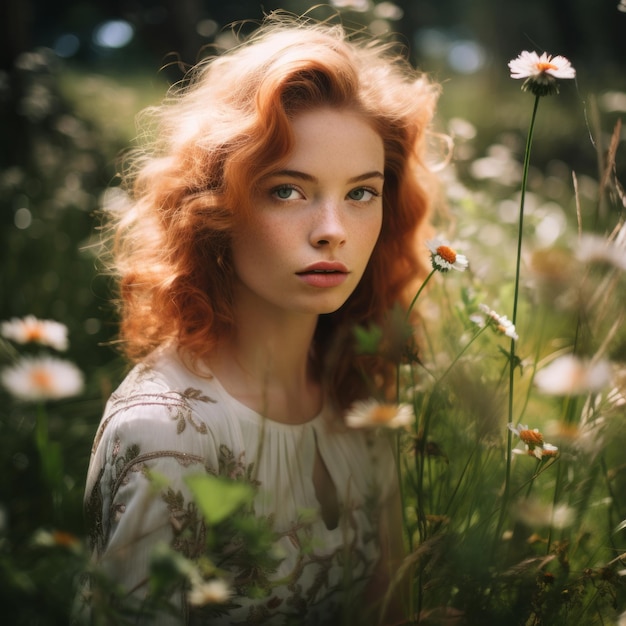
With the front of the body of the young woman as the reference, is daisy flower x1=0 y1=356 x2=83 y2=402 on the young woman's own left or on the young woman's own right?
on the young woman's own right

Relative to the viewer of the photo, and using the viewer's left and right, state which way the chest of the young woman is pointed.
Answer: facing the viewer and to the right of the viewer
